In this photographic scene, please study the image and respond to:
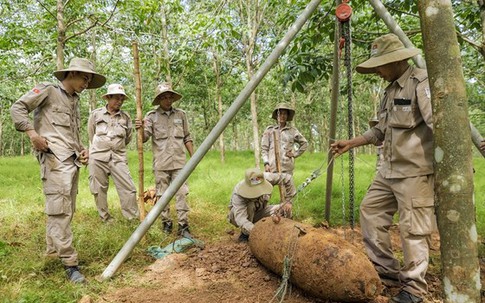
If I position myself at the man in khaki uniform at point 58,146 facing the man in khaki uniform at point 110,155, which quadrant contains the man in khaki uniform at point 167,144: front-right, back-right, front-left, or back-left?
front-right

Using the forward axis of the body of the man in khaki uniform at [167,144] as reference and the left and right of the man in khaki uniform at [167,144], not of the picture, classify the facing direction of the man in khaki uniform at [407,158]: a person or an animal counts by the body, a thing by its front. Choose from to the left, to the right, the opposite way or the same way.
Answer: to the right

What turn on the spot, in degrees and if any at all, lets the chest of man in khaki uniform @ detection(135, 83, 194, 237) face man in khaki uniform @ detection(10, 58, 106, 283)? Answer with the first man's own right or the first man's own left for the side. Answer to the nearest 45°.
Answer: approximately 45° to the first man's own right

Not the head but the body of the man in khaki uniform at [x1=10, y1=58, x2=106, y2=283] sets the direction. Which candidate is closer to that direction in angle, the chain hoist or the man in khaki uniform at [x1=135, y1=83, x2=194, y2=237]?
the chain hoist

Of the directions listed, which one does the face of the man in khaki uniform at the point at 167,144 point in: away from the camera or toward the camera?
toward the camera

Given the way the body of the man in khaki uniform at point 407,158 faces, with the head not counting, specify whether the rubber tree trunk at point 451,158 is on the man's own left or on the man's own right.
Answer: on the man's own left

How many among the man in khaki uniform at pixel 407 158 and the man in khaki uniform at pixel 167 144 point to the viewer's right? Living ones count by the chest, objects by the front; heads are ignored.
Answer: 0

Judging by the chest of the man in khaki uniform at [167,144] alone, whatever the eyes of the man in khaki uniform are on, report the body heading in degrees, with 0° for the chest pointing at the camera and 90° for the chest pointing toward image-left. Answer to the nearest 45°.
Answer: approximately 0°

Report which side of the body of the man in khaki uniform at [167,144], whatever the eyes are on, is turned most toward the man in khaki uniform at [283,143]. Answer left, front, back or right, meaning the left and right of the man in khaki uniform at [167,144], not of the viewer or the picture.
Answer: left

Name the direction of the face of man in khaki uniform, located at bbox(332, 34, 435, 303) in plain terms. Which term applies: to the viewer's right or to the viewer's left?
to the viewer's left

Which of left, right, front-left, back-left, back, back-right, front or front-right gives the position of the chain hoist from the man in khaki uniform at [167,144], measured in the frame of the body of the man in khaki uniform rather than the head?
front-left

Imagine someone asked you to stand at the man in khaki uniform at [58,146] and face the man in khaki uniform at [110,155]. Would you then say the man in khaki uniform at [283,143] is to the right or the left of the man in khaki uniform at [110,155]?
right

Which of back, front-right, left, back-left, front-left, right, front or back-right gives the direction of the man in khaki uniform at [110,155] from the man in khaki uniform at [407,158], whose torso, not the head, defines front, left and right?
front-right

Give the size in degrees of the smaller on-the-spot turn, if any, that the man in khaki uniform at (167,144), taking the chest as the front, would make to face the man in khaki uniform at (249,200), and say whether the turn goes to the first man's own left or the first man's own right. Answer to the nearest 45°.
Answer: approximately 45° to the first man's own left

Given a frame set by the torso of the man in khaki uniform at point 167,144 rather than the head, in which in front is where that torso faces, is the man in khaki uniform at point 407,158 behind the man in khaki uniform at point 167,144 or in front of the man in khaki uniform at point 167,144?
in front

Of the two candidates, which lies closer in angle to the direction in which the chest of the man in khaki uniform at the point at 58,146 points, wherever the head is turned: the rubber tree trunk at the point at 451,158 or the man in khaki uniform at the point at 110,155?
the rubber tree trunk

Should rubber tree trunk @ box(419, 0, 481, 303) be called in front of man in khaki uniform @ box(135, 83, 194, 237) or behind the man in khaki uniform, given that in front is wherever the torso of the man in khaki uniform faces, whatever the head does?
in front

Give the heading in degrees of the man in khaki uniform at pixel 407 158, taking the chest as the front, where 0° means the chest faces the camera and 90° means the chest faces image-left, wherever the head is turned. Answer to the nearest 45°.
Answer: approximately 45°

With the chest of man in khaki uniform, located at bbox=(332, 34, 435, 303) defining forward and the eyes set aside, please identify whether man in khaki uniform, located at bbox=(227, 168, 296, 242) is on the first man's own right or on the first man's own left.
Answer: on the first man's own right
